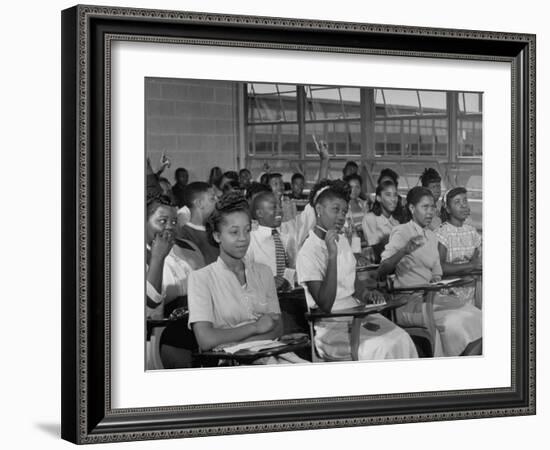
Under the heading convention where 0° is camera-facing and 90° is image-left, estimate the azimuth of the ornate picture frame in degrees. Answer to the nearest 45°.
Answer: approximately 315°
